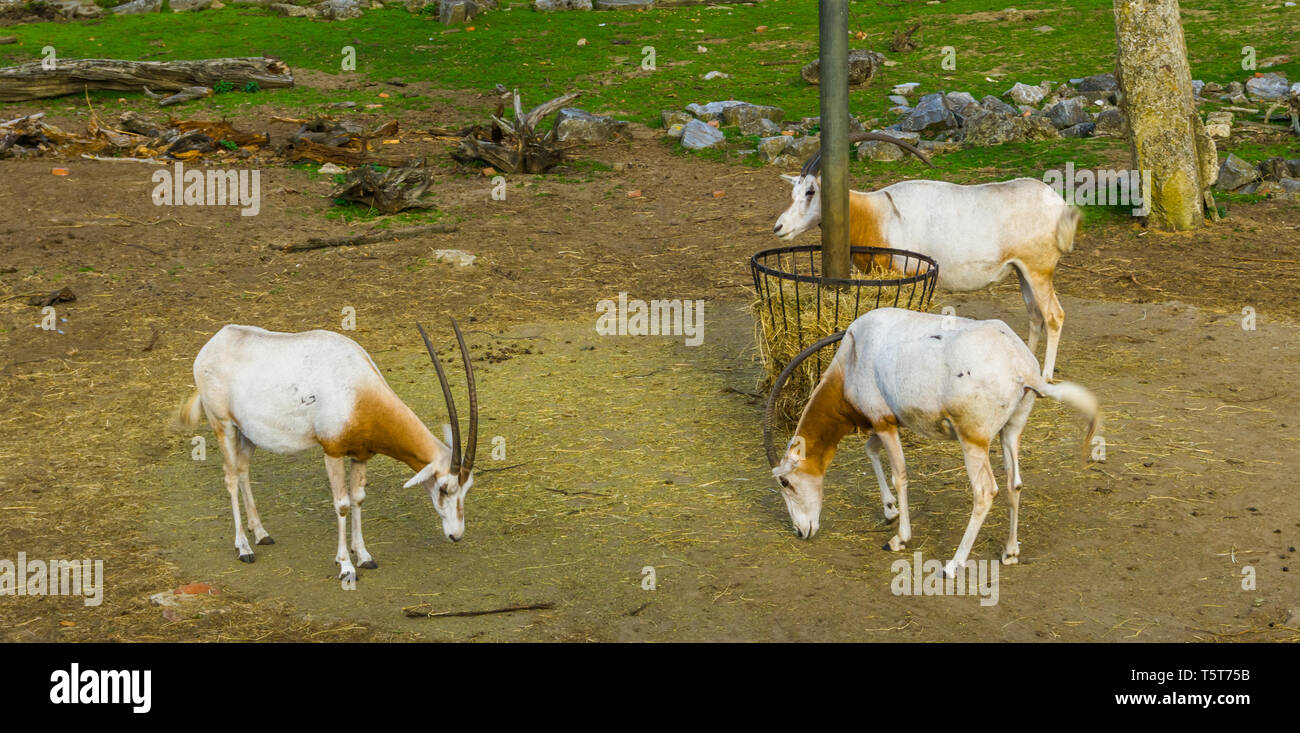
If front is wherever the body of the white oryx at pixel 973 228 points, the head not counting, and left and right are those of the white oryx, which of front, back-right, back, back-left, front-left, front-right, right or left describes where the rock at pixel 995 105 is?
right

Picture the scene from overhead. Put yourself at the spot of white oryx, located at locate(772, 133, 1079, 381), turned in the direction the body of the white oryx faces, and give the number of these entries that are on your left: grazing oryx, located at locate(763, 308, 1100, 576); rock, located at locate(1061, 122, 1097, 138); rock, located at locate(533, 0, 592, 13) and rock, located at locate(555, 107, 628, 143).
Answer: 1

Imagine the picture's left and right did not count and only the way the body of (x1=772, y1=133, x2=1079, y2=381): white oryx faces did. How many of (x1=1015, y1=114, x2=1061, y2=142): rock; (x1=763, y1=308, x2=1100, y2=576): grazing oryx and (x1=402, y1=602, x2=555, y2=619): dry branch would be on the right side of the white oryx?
1

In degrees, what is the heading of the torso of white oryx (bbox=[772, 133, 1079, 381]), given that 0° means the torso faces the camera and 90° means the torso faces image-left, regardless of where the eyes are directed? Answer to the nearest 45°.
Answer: approximately 90°
